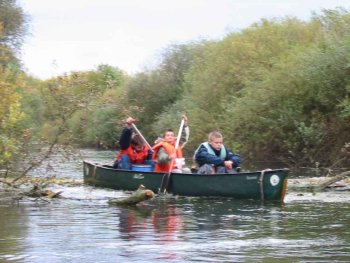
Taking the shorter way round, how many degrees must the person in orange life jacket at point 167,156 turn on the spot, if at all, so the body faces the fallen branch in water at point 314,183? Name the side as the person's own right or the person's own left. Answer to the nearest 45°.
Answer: approximately 45° to the person's own left

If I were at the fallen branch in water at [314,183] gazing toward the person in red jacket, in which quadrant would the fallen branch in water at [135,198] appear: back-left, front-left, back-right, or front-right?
front-left

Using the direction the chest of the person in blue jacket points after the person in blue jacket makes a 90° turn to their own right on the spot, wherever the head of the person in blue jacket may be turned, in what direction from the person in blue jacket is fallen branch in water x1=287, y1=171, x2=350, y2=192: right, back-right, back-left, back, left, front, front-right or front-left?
back

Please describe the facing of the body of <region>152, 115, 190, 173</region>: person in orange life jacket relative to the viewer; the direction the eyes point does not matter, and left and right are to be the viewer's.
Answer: facing the viewer and to the right of the viewer

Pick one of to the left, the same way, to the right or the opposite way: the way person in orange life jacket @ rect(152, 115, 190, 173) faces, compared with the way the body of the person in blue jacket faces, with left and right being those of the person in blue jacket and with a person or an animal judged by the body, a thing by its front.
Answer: the same way

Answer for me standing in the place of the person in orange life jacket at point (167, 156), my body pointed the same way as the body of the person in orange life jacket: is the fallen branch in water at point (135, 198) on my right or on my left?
on my right

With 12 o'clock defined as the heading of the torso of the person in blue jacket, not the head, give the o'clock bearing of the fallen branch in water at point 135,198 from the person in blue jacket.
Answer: The fallen branch in water is roughly at 3 o'clock from the person in blue jacket.
